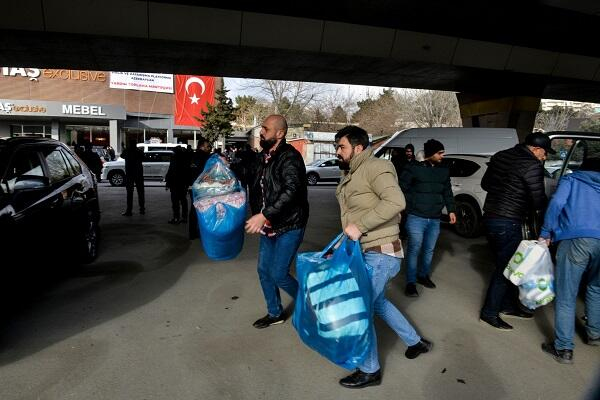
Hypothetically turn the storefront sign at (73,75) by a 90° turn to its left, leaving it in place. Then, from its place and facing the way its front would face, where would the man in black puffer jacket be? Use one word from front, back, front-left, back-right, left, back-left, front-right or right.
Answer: right

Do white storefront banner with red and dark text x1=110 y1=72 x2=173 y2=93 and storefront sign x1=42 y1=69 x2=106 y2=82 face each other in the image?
no

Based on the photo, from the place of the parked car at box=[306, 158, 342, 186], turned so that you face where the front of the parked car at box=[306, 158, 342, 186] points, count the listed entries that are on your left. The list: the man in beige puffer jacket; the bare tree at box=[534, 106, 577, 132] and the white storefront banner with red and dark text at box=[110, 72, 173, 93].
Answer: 1

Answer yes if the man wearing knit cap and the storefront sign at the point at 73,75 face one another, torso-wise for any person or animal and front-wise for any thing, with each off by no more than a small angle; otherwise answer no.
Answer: no

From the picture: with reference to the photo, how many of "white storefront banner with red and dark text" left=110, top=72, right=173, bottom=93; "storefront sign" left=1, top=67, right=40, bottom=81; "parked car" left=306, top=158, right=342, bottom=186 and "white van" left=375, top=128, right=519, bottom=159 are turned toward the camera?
2

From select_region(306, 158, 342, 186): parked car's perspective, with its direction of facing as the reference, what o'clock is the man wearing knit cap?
The man wearing knit cap is roughly at 9 o'clock from the parked car.

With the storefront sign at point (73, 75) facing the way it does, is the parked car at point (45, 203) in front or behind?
in front

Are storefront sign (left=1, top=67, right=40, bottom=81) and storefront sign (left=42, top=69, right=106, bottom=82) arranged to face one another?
no

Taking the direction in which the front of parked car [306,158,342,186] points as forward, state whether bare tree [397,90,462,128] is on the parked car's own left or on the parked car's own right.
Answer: on the parked car's own right

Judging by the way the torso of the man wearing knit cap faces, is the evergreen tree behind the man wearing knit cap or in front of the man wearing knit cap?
behind

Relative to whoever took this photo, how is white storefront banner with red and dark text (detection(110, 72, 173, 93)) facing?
facing the viewer

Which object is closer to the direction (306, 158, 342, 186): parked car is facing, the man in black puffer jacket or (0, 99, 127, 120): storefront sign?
the storefront sign

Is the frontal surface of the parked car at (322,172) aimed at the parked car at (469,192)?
no

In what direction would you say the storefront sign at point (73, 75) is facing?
toward the camera
